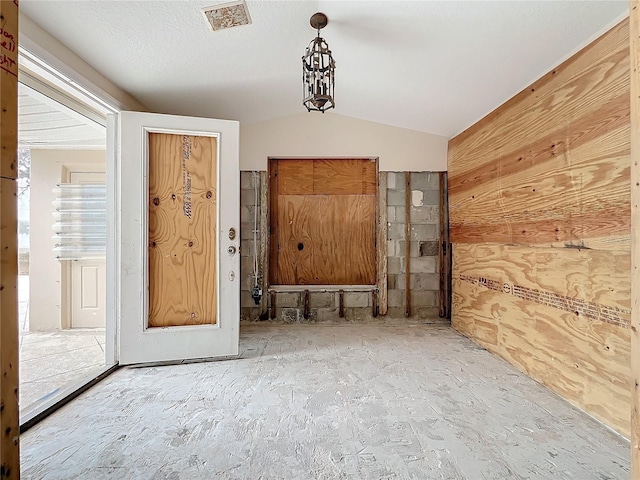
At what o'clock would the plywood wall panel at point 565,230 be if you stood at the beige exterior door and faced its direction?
The plywood wall panel is roughly at 11 o'clock from the beige exterior door.

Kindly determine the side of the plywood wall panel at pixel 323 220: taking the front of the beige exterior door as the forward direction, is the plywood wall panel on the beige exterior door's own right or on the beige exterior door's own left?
on the beige exterior door's own left

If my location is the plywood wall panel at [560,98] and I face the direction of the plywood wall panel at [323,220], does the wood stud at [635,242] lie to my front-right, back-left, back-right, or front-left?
back-left

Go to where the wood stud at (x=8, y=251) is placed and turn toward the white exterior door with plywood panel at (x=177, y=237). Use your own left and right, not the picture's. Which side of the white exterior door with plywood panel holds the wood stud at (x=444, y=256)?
right

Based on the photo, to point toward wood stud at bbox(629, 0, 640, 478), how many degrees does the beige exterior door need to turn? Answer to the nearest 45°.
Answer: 0° — it already faces it

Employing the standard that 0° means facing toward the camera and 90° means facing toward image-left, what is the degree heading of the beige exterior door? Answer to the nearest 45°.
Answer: approximately 0°

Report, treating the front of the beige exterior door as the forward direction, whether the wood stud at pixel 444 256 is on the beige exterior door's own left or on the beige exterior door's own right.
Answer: on the beige exterior door's own left

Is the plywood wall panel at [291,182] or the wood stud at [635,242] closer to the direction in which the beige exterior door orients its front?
the wood stud
